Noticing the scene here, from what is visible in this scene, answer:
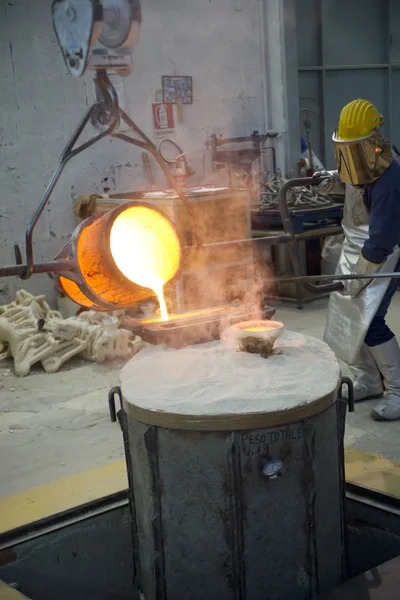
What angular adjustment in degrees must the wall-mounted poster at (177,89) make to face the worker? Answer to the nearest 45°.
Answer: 0° — it already faces them

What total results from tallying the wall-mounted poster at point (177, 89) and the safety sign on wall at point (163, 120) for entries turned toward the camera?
2

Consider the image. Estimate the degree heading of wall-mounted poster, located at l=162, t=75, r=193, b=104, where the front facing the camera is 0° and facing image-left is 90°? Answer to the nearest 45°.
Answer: approximately 0°

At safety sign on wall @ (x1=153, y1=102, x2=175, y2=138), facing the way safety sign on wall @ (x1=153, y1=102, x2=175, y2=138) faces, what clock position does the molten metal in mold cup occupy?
The molten metal in mold cup is roughly at 12 o'clock from the safety sign on wall.

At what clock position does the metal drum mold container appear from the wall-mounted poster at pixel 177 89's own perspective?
The metal drum mold container is roughly at 12 o'clock from the wall-mounted poster.

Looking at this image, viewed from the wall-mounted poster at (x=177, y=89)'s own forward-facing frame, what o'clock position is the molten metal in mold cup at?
The molten metal in mold cup is roughly at 12 o'clock from the wall-mounted poster.
